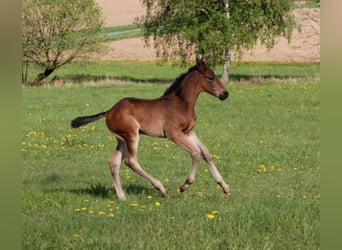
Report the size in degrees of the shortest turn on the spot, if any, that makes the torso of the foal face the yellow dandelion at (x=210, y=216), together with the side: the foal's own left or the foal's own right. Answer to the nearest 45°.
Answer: approximately 90° to the foal's own right

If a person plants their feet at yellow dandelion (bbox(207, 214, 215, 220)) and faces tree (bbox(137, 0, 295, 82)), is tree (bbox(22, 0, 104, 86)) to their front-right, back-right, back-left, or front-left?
front-left

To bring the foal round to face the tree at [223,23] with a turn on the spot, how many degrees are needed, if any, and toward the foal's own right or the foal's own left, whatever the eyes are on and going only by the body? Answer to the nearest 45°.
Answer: approximately 90° to the foal's own left

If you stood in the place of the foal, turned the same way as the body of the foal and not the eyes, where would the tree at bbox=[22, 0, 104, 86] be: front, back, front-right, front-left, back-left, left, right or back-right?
left

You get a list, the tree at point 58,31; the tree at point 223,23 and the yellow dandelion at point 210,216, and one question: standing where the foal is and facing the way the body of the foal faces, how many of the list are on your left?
2

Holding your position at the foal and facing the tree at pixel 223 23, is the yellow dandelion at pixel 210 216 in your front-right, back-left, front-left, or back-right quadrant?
back-right

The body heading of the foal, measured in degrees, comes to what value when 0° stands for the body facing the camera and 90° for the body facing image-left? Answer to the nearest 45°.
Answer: approximately 270°
